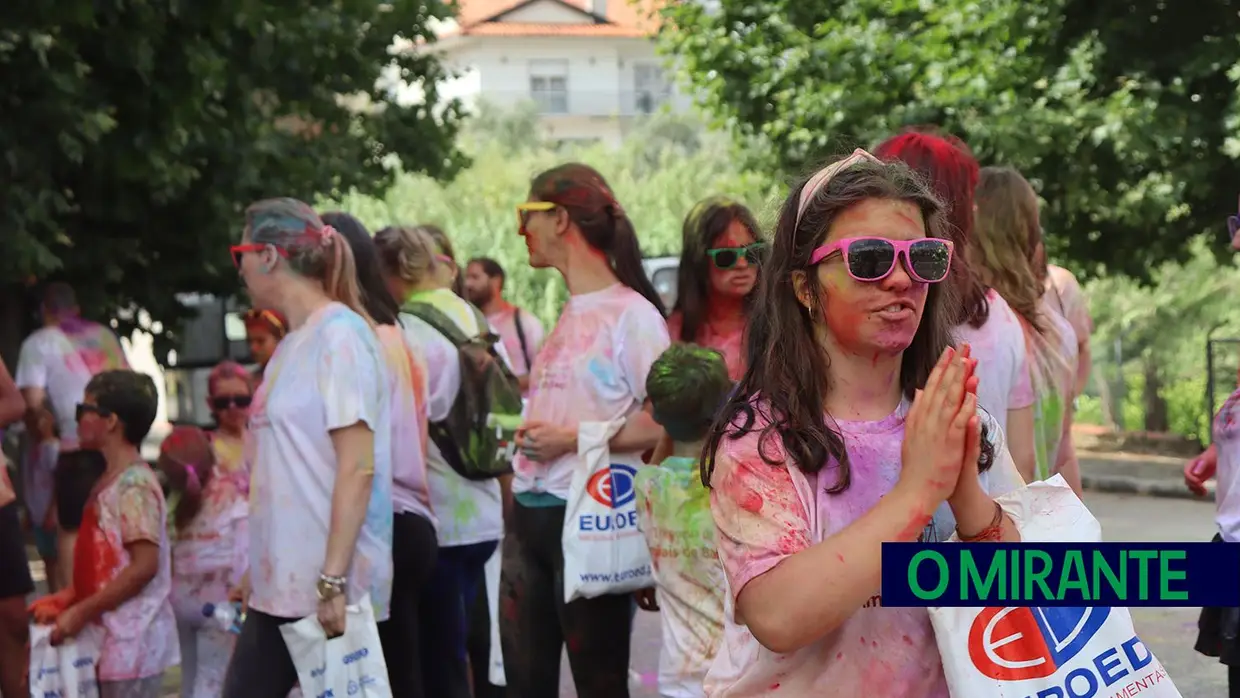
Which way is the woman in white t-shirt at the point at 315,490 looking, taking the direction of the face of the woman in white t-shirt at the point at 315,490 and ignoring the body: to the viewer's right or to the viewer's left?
to the viewer's left

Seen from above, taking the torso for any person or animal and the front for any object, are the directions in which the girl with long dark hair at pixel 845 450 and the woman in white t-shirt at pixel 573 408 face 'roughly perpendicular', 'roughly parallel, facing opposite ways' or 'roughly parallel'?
roughly perpendicular

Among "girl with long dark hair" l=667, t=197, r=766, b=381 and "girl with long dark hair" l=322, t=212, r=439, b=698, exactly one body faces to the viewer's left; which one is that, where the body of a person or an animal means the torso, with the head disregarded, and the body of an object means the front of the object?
"girl with long dark hair" l=322, t=212, r=439, b=698

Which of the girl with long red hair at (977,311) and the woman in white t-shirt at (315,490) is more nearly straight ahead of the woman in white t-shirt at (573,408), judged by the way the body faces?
the woman in white t-shirt

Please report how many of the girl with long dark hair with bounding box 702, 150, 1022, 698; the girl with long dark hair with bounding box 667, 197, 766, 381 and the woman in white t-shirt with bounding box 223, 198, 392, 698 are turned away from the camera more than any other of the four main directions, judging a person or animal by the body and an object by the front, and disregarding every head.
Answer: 0

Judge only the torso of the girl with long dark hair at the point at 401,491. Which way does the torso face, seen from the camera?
to the viewer's left

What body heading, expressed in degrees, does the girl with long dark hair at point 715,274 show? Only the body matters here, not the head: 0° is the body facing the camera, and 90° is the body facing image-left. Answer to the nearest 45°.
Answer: approximately 315°

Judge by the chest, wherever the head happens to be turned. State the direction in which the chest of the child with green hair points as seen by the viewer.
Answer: away from the camera

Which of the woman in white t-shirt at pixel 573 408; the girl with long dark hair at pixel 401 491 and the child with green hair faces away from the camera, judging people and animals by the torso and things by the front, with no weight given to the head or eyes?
the child with green hair

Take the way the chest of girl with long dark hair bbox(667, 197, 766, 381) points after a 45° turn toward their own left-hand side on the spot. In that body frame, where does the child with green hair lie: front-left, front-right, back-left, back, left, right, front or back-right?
right

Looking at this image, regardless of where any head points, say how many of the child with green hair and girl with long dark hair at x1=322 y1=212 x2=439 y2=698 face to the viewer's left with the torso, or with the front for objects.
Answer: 1

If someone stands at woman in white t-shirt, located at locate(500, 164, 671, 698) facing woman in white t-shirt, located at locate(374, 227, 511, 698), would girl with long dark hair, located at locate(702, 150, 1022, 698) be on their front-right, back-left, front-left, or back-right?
back-left

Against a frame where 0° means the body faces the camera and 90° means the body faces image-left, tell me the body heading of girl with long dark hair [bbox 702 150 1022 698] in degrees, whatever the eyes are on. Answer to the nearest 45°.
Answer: approximately 315°

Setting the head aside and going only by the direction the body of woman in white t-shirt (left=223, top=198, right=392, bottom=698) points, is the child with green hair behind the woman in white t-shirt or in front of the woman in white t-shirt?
behind

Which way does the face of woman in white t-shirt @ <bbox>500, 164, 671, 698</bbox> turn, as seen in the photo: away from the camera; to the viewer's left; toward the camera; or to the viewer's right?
to the viewer's left

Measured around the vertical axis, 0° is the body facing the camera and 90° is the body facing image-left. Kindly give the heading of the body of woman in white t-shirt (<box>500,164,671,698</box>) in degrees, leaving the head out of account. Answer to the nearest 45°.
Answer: approximately 45°
